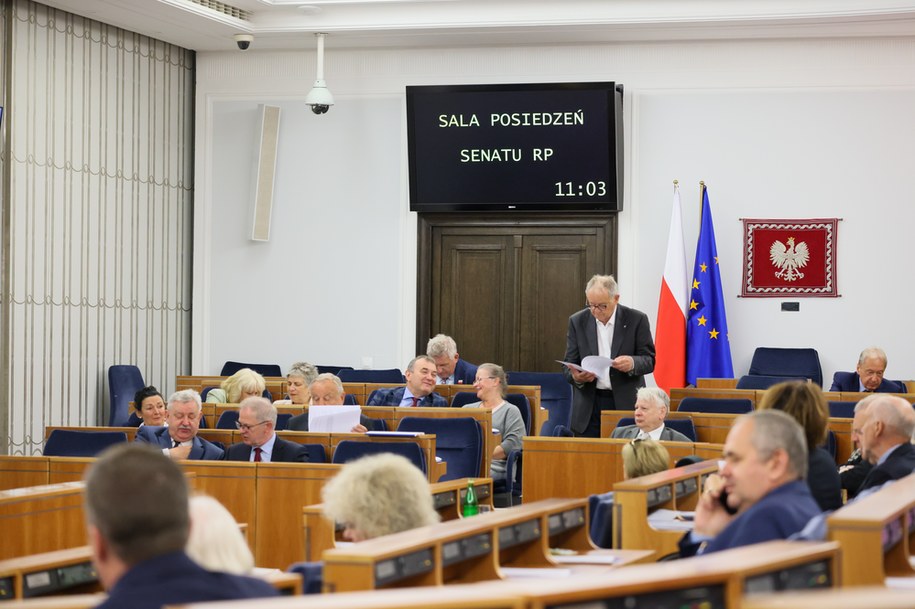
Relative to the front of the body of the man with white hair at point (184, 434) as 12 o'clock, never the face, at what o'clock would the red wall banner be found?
The red wall banner is roughly at 8 o'clock from the man with white hair.

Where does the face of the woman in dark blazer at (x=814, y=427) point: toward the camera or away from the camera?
away from the camera

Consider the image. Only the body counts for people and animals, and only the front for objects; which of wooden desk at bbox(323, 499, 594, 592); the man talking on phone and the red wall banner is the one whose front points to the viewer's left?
the man talking on phone

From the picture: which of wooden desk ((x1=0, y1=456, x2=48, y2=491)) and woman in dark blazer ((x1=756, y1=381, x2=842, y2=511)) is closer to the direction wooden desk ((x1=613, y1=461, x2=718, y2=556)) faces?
the woman in dark blazer

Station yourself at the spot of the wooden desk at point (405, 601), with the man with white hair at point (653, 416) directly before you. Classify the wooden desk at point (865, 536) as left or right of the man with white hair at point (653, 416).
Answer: right

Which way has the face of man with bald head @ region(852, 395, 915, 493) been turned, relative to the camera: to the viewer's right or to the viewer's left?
to the viewer's left

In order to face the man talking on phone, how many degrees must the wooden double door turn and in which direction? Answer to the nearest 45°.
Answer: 0° — it already faces them

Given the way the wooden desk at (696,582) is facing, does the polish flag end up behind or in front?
behind

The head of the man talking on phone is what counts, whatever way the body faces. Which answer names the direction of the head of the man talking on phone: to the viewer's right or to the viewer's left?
to the viewer's left

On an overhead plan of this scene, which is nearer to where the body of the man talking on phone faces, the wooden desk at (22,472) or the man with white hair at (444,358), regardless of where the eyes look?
the wooden desk

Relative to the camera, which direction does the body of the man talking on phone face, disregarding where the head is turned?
to the viewer's left

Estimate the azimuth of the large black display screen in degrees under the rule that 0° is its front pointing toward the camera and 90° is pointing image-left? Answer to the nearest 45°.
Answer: approximately 0°
